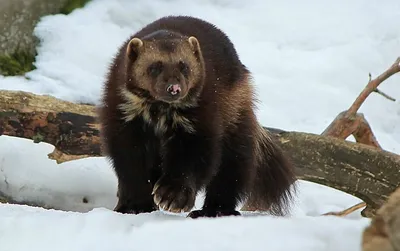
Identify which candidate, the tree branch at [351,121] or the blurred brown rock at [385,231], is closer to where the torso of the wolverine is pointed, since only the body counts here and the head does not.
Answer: the blurred brown rock

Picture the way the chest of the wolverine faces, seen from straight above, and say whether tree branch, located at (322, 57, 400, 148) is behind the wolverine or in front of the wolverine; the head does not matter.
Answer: behind

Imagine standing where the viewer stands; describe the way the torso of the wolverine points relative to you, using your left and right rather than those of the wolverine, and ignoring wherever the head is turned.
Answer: facing the viewer and to the left of the viewer

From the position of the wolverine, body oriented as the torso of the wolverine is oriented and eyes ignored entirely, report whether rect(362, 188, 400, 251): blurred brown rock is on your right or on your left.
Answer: on your left

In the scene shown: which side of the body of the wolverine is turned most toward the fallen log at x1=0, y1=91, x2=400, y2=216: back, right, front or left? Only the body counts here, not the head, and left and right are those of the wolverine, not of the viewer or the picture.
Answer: back

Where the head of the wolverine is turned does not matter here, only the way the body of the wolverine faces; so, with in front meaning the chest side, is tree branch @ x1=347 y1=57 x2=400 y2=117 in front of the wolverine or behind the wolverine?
behind
